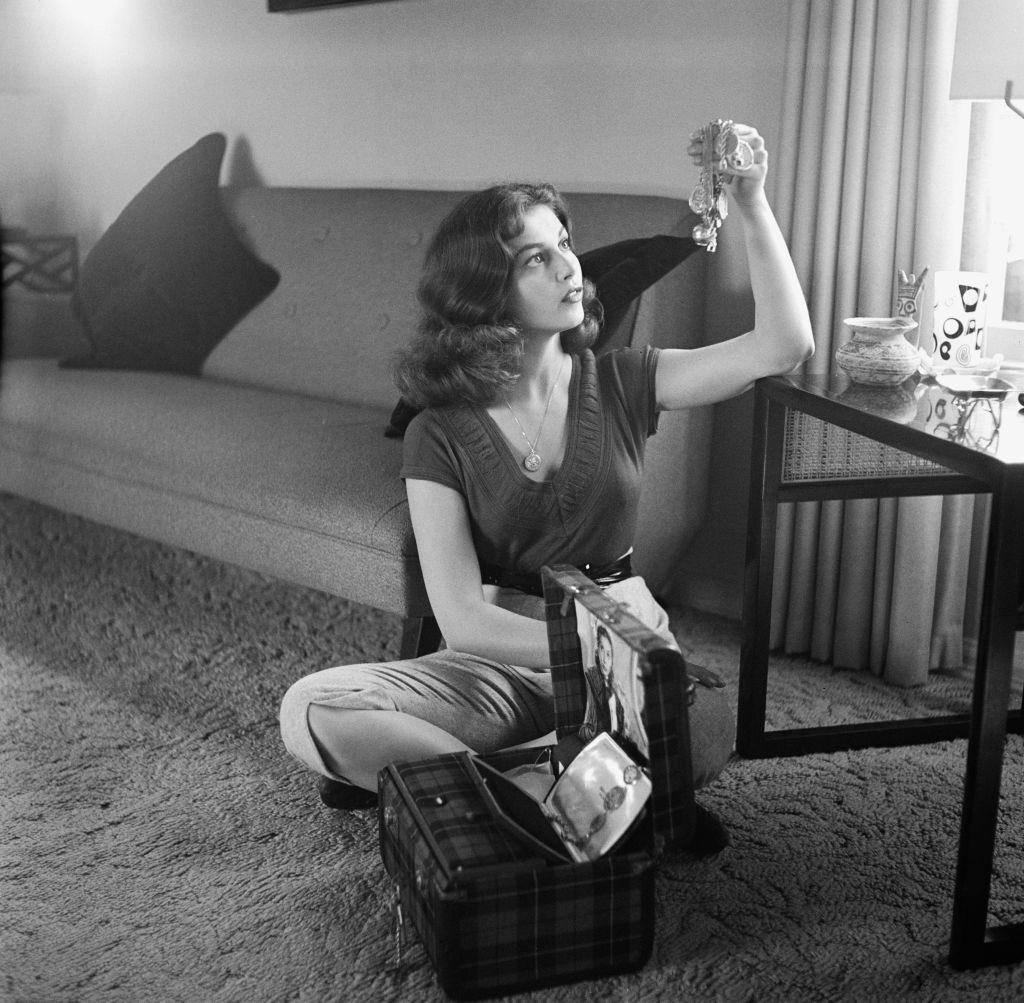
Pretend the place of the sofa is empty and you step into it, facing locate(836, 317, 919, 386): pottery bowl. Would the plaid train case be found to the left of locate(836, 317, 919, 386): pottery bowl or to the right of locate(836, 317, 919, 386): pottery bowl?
right

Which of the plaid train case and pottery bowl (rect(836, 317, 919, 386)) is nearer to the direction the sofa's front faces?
the plaid train case

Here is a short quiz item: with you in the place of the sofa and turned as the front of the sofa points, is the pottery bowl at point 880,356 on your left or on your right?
on your left

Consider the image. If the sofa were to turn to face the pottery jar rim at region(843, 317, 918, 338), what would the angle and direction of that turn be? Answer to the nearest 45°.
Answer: approximately 90° to its left

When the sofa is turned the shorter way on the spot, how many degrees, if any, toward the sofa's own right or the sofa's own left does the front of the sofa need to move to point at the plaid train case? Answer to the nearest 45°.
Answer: approximately 45° to the sofa's own left

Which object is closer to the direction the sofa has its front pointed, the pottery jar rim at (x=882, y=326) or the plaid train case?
the plaid train case

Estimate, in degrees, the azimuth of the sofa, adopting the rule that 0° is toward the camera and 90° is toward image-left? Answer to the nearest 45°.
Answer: approximately 45°
